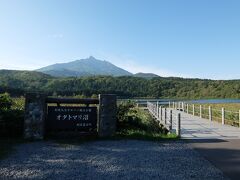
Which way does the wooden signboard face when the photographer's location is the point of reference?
facing the viewer

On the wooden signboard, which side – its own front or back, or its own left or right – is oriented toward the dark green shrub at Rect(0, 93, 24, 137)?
right

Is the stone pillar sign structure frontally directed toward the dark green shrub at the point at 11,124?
no

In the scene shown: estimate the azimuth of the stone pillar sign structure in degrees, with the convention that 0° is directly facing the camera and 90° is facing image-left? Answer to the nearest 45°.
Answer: approximately 0°
